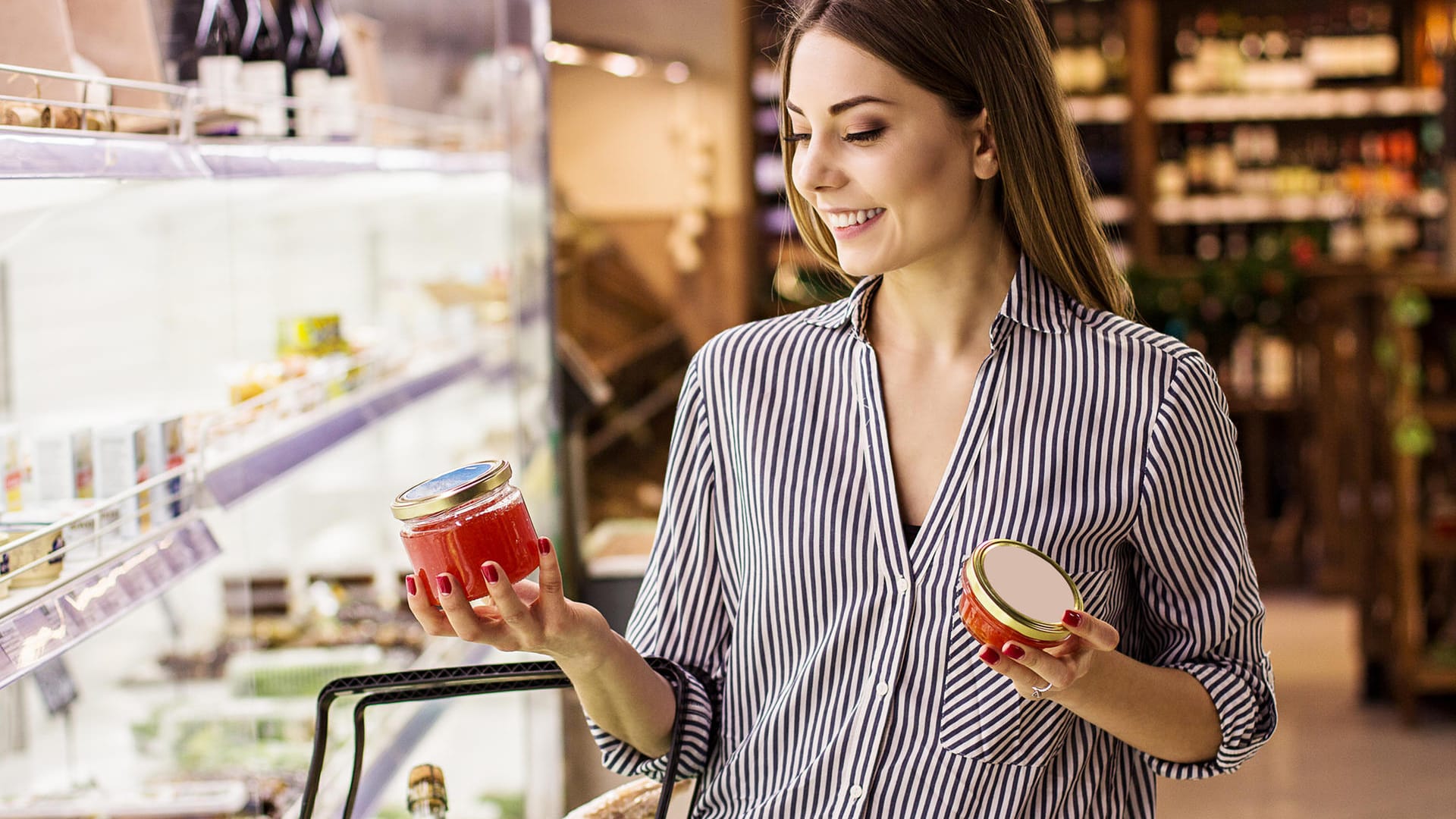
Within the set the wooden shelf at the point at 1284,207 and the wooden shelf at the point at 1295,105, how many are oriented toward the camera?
2

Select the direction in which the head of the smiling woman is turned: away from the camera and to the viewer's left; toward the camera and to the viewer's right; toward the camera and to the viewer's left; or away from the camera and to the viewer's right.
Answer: toward the camera and to the viewer's left

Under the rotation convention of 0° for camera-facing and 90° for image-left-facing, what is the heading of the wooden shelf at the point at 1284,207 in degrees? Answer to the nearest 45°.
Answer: approximately 0°

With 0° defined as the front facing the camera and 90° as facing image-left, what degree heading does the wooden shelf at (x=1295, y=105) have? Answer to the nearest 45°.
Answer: approximately 0°

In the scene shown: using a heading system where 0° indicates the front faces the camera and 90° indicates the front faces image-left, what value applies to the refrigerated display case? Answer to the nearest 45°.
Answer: approximately 315°

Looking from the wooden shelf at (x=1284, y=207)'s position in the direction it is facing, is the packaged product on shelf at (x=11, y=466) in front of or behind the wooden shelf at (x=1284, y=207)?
in front

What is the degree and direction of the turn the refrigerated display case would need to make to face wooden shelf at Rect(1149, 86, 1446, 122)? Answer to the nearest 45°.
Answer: approximately 90° to its left

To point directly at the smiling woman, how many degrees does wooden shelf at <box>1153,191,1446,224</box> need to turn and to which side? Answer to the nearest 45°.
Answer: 0° — it already faces them

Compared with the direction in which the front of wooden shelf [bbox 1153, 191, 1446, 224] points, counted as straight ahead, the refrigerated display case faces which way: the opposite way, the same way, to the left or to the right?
to the left
